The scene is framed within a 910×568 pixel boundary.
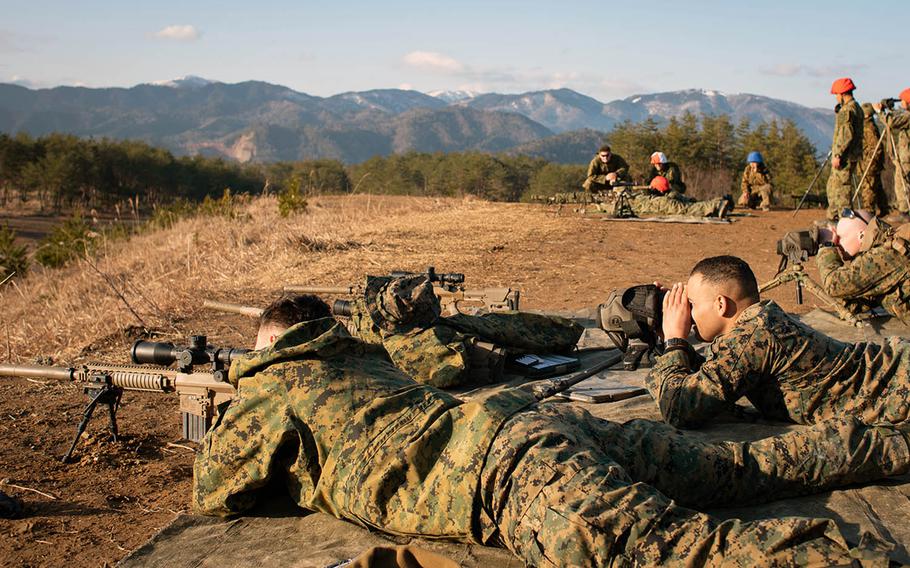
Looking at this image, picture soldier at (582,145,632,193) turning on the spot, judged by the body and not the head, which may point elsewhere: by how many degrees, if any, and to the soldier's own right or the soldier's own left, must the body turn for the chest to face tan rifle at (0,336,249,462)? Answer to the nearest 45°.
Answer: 0° — they already face it

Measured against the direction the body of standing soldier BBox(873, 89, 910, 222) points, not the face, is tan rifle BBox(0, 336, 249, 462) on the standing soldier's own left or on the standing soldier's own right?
on the standing soldier's own left

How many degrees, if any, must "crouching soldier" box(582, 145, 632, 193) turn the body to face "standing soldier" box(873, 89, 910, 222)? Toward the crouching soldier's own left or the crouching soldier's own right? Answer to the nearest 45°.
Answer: approximately 45° to the crouching soldier's own left

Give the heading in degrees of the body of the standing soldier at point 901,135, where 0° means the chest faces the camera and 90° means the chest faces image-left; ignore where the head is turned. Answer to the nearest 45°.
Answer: approximately 90°

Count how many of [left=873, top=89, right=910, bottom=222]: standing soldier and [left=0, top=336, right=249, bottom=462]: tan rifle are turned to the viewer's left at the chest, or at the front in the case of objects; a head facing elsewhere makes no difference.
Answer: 2

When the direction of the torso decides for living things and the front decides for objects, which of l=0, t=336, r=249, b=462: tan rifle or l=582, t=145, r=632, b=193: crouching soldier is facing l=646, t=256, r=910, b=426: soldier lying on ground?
the crouching soldier

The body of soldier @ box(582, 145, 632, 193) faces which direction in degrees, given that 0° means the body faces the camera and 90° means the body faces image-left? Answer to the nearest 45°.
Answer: approximately 0°

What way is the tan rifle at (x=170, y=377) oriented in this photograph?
to the viewer's left

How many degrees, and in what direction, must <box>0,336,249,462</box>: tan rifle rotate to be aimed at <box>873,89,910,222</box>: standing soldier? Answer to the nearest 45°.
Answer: approximately 135° to its right

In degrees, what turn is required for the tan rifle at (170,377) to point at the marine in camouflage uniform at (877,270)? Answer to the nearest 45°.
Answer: approximately 180°

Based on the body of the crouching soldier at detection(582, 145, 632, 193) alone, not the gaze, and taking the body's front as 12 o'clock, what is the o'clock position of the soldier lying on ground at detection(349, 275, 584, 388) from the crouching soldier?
The soldier lying on ground is roughly at 12 o'clock from the crouching soldier.

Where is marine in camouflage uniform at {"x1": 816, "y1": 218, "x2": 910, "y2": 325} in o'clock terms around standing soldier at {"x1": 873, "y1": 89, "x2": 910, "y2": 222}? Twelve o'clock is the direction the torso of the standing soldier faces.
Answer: The marine in camouflage uniform is roughly at 9 o'clock from the standing soldier.

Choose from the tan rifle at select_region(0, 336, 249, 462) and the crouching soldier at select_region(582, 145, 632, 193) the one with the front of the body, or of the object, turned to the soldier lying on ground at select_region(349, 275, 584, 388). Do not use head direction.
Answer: the crouching soldier

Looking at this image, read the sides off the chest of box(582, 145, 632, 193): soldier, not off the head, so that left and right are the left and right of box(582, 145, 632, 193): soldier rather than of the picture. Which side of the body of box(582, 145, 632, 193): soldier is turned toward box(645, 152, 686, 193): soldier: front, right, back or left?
left

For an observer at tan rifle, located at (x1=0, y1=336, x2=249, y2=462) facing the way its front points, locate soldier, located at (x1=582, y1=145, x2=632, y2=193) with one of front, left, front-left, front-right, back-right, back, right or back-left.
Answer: back-right

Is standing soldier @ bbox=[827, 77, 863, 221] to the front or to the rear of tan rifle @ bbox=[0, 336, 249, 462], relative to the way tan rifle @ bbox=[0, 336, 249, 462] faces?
to the rear
